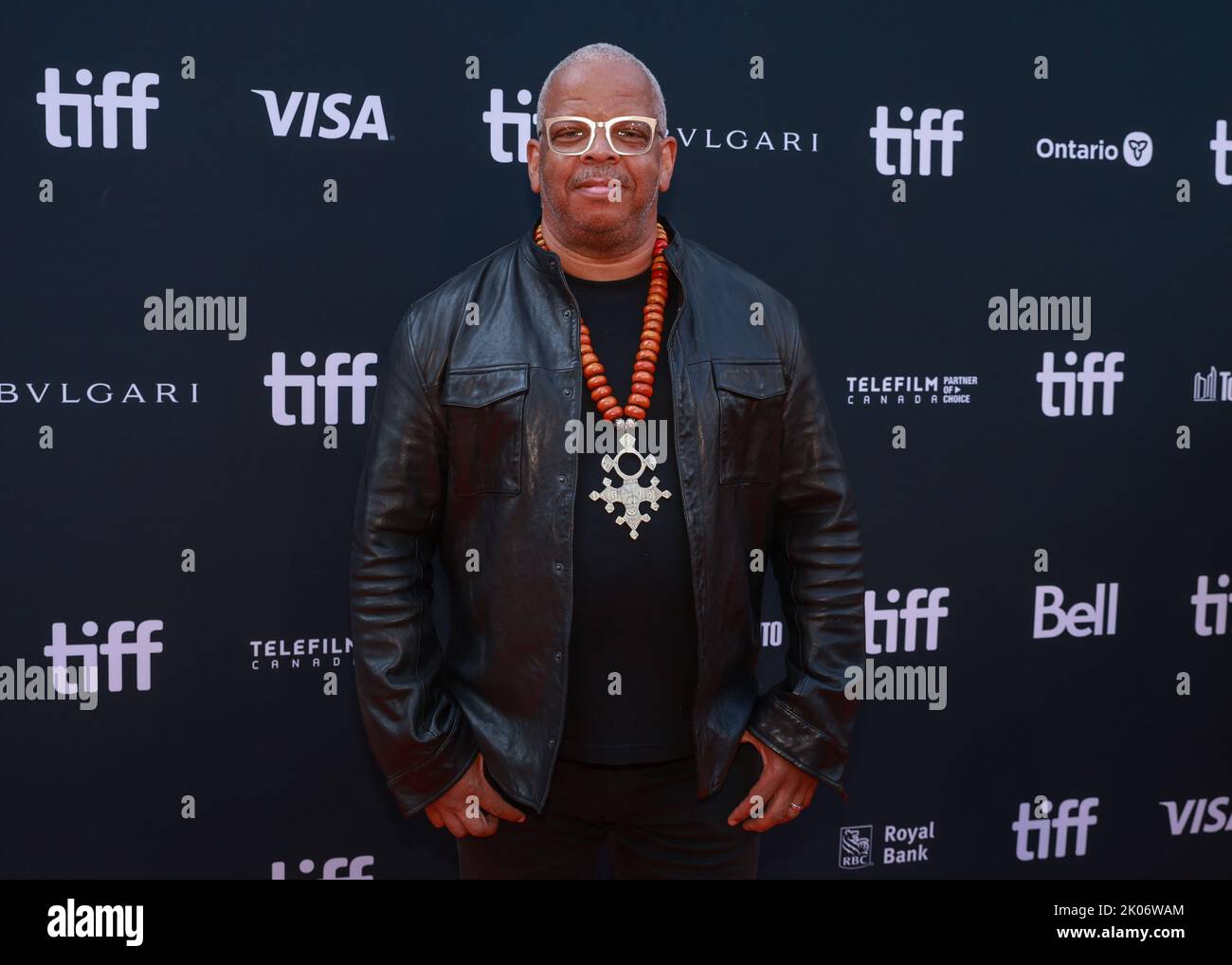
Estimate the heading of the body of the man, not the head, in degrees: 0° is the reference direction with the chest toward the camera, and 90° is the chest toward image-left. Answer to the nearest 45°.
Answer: approximately 0°
